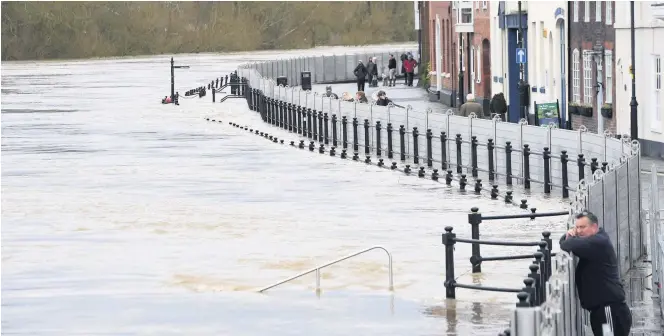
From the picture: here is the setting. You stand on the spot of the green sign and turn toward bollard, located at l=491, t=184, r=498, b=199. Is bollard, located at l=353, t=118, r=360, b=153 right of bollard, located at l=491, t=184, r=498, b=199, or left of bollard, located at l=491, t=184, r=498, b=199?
right

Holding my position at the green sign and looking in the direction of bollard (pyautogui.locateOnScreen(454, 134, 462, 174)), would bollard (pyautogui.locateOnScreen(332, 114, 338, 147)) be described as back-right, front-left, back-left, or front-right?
front-right

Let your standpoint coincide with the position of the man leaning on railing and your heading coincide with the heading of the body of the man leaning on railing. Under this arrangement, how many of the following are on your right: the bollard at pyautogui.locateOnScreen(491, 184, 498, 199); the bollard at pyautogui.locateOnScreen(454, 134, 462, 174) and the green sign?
3

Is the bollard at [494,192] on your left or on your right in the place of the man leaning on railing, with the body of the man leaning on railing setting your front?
on your right

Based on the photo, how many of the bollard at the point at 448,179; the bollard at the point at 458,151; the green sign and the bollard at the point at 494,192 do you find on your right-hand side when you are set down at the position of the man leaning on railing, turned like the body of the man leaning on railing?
4

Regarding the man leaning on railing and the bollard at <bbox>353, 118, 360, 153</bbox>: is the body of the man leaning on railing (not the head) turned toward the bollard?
no

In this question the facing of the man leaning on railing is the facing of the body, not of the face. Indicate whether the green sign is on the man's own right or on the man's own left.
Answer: on the man's own right

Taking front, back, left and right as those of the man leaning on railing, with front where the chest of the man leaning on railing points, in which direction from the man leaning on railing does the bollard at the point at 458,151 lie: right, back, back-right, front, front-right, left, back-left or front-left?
right

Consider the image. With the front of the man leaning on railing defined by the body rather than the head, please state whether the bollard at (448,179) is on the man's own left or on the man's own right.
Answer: on the man's own right

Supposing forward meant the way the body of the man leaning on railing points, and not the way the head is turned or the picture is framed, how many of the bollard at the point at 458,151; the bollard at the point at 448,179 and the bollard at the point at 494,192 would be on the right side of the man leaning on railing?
3

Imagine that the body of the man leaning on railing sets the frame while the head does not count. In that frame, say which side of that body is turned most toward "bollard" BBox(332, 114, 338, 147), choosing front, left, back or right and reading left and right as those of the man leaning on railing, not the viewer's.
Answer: right

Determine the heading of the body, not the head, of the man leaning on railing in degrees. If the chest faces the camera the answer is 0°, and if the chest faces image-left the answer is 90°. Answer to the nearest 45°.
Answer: approximately 90°
